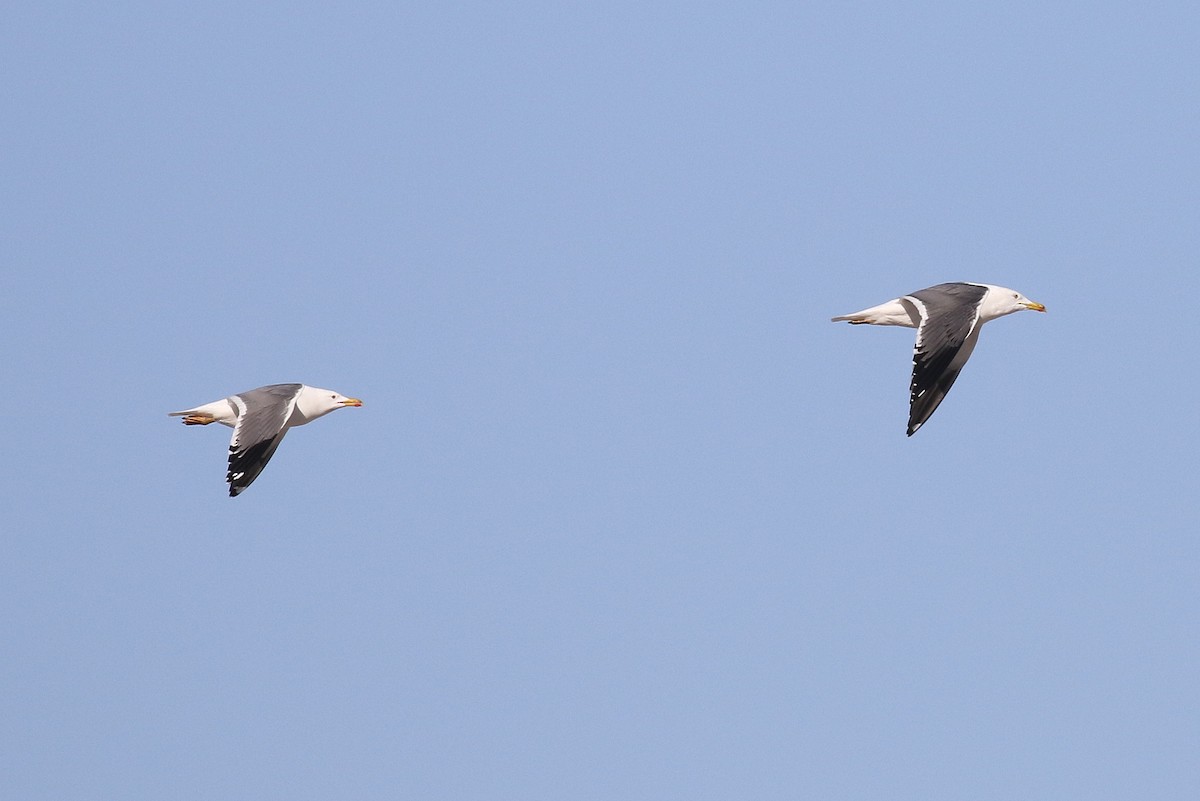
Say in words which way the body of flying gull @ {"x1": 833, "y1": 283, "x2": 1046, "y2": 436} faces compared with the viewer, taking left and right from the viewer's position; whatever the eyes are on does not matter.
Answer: facing to the right of the viewer

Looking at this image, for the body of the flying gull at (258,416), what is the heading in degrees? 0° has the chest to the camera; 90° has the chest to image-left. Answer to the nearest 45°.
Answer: approximately 270°

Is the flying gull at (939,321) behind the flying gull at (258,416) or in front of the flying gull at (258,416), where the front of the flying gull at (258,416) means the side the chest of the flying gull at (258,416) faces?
in front

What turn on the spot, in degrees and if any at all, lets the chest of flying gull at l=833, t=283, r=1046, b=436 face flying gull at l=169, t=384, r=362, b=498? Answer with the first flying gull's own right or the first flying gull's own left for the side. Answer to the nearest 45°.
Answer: approximately 180°
